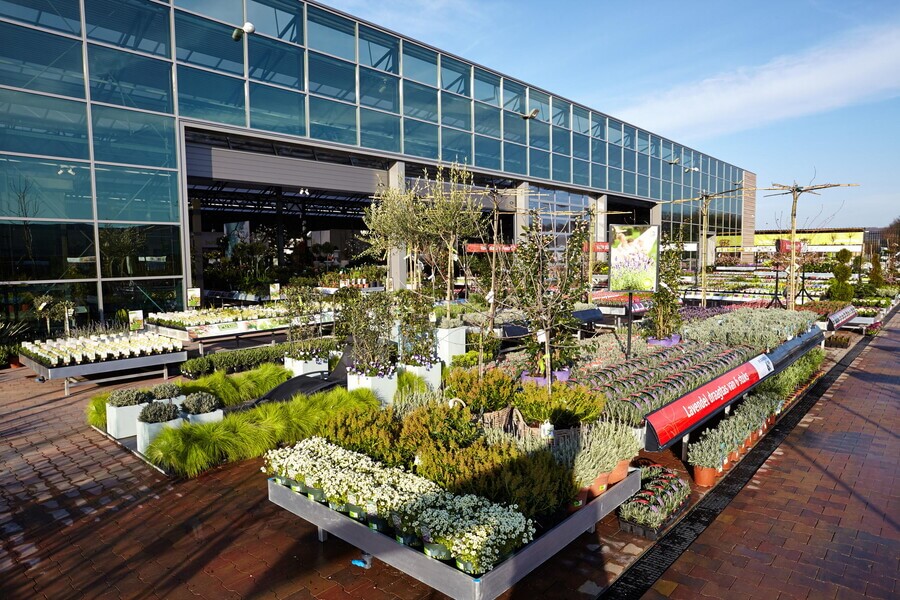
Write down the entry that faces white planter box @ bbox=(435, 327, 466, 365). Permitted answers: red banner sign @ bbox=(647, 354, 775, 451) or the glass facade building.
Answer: the glass facade building

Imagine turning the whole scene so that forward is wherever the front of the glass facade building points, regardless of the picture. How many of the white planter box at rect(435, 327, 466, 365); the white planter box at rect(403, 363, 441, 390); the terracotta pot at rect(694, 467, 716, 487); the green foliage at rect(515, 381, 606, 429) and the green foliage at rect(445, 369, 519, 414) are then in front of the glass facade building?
5

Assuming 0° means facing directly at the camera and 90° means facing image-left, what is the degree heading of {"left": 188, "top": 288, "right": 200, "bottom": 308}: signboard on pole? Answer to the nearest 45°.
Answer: approximately 0°

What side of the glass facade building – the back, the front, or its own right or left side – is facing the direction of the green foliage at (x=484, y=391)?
front

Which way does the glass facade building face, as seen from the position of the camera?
facing the viewer and to the right of the viewer

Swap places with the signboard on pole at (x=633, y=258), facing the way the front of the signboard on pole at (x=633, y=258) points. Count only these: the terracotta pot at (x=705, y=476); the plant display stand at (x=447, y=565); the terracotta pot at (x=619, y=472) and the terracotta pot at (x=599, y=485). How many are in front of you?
4

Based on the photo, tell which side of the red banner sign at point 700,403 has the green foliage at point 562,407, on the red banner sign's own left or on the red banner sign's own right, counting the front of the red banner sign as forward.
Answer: on the red banner sign's own right

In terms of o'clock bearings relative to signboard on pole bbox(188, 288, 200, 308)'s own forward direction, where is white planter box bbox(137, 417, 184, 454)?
The white planter box is roughly at 12 o'clock from the signboard on pole.

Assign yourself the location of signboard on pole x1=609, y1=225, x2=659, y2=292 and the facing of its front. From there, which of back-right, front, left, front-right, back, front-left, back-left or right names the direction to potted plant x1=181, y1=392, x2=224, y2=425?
front-right

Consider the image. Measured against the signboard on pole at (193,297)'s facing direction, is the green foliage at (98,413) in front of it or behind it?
in front

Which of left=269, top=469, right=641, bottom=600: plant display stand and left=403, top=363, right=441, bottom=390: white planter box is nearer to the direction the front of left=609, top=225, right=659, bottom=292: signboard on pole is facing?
the plant display stand

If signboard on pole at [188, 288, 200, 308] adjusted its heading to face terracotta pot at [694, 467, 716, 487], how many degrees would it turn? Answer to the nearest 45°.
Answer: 0° — it already faces it

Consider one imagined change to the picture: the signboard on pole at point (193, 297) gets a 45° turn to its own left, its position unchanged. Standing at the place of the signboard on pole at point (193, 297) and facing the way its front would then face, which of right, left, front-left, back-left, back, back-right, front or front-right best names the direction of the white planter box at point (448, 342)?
front

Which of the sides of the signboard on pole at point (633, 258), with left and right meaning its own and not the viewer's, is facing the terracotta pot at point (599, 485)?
front

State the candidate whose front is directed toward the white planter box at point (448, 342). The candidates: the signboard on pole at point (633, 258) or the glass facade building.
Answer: the glass facade building

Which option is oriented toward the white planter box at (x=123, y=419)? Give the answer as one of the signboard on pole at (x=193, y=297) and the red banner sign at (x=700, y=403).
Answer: the signboard on pole
